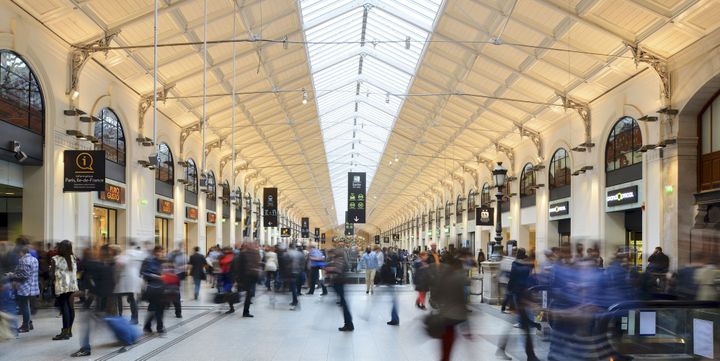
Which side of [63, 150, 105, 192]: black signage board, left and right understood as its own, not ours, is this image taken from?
front

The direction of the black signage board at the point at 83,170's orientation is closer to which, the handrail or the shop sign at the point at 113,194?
the handrail

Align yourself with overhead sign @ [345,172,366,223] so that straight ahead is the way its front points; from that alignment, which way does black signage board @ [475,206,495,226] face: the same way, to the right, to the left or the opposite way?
the same way

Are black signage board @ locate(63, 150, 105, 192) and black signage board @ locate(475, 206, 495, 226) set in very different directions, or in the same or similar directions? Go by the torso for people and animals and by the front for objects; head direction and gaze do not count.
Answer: same or similar directions

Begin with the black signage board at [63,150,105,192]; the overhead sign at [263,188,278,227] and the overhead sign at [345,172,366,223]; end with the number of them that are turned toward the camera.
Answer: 3

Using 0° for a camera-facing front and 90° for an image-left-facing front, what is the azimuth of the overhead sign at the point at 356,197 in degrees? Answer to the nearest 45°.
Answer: approximately 0°

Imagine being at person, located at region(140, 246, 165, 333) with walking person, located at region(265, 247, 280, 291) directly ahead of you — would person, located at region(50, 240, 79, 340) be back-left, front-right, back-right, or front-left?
back-left

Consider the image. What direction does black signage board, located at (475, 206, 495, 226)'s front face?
toward the camera

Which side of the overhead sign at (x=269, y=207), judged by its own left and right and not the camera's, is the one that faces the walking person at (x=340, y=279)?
front

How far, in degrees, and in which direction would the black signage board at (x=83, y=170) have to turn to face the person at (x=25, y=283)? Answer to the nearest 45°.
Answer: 0° — it already faces them

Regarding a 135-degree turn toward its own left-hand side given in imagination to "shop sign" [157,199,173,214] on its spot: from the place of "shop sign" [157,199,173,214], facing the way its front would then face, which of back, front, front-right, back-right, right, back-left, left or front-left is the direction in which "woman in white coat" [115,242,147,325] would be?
back

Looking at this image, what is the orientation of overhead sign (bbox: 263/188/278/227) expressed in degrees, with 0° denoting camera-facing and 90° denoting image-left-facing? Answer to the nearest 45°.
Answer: approximately 0°

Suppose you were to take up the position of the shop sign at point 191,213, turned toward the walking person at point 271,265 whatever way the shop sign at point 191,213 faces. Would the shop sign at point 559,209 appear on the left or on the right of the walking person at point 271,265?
left

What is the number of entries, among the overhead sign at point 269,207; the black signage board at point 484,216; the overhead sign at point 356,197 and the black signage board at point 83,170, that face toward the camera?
4

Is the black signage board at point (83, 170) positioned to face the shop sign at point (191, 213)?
no

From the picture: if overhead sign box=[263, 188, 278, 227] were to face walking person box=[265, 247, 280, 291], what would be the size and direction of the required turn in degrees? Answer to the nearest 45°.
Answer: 0° — it already faces them

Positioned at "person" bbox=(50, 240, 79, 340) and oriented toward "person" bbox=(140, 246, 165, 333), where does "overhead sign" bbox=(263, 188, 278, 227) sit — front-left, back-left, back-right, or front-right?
front-left

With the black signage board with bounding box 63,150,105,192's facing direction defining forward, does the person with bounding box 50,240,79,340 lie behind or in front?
in front

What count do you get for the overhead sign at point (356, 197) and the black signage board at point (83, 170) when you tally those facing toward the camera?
2
